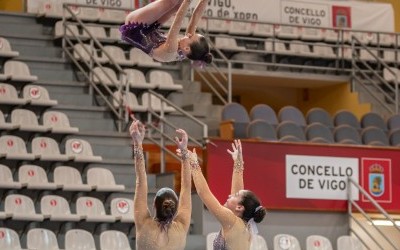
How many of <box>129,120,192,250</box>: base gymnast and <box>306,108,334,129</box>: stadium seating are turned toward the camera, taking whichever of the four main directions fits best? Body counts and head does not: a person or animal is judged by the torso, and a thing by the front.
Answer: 1

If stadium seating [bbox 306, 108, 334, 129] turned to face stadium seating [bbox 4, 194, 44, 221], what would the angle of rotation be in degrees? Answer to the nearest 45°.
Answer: approximately 45° to its right

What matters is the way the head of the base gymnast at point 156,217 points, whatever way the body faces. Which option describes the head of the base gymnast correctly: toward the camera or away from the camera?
away from the camera

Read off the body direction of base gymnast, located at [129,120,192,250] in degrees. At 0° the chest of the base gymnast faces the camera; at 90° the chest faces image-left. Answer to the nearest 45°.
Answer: approximately 180°

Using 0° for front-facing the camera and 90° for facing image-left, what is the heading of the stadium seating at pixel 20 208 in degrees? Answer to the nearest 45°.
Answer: approximately 315°

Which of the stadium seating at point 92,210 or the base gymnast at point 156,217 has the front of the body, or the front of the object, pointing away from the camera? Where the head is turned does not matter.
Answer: the base gymnast
